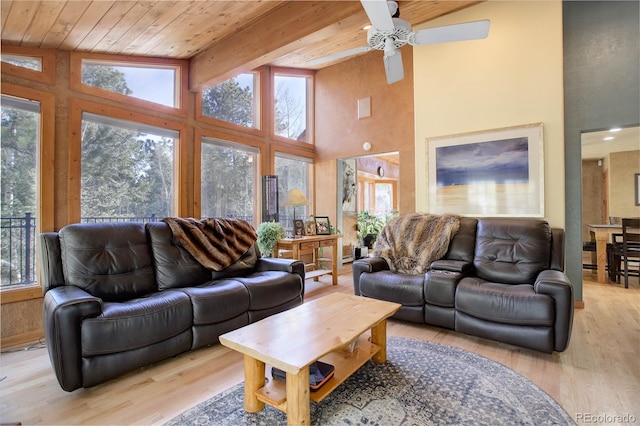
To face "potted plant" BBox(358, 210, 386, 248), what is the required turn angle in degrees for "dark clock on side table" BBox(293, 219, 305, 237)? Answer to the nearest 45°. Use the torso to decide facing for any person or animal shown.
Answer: approximately 135° to its left

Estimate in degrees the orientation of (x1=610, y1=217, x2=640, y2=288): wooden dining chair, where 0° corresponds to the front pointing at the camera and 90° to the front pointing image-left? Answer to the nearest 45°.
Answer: approximately 135°

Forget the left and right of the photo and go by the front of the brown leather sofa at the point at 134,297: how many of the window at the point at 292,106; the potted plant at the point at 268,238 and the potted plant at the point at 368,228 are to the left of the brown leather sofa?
3

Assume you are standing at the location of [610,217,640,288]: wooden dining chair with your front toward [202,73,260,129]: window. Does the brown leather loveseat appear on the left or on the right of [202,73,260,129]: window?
left

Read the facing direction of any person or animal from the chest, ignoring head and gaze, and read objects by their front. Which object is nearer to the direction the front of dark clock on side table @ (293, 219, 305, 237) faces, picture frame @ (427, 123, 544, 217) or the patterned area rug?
the patterned area rug

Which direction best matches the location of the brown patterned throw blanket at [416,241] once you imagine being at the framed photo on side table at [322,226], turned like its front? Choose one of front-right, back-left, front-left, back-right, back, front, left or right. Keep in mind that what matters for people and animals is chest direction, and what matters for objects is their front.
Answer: front-left

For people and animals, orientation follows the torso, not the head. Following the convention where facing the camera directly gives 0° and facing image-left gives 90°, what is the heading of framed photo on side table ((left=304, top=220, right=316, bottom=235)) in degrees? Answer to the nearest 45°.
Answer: approximately 0°

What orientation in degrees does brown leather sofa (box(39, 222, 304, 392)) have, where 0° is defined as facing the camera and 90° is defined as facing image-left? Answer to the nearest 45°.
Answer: approximately 315°

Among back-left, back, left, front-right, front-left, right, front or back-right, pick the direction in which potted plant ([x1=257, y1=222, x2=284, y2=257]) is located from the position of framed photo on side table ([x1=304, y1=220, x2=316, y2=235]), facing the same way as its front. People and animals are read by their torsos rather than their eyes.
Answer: front-right

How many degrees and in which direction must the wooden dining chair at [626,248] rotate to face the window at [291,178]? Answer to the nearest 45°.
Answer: approximately 90° to its left

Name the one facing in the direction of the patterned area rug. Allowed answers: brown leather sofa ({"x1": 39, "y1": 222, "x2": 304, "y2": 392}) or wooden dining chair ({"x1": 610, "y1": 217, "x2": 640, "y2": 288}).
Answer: the brown leather sofa

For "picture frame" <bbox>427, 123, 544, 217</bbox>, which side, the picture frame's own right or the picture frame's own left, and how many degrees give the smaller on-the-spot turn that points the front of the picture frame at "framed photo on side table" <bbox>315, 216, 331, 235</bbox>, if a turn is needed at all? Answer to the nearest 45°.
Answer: approximately 45° to the picture frame's own right

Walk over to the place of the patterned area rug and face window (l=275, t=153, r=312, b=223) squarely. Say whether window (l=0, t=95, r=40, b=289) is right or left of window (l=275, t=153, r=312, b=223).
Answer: left

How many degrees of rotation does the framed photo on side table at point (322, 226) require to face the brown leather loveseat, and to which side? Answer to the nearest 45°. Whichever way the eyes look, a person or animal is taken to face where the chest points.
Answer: approximately 45° to its left
